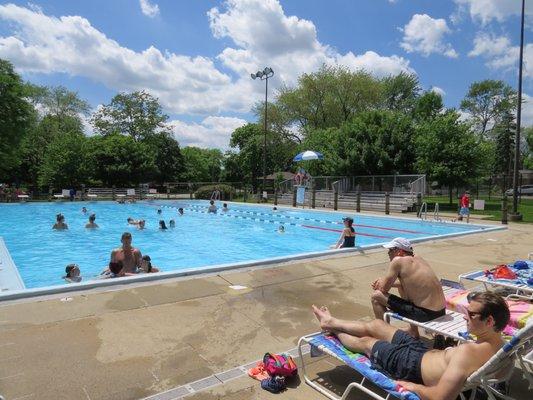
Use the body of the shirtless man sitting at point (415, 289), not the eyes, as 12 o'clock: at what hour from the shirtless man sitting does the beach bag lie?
The beach bag is roughly at 9 o'clock from the shirtless man sitting.

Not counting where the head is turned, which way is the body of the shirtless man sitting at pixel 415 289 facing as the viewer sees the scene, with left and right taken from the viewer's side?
facing away from the viewer and to the left of the viewer

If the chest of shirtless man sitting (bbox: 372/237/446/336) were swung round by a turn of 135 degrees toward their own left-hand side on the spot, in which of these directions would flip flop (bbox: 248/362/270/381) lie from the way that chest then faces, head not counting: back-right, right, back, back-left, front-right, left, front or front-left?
front-right

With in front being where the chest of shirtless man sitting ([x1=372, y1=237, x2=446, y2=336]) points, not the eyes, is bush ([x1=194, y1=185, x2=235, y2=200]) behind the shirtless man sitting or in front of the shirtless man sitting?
in front

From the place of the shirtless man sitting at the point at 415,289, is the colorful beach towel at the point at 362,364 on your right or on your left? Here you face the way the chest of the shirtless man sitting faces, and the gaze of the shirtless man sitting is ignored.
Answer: on your left

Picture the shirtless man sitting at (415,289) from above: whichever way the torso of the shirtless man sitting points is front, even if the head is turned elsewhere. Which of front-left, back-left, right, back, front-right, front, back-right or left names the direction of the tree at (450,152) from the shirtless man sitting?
front-right

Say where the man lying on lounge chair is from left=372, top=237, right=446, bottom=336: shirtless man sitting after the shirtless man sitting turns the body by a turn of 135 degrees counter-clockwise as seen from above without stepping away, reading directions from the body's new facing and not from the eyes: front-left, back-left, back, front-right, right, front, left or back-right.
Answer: front

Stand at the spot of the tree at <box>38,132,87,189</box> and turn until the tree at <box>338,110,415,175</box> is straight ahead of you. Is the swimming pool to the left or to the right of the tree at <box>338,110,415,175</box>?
right

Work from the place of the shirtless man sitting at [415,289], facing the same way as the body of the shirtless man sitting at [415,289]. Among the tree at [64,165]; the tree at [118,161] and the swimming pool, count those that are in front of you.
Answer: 3

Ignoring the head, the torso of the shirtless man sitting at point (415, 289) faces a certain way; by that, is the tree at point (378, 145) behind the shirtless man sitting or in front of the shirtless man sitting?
in front

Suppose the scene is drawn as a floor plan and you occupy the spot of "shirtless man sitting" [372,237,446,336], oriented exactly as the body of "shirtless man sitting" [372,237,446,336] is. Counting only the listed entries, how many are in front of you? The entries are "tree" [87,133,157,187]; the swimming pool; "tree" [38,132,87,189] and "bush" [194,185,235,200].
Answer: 4

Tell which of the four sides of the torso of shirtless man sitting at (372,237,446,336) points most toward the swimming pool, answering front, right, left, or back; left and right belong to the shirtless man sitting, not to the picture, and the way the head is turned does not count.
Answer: front

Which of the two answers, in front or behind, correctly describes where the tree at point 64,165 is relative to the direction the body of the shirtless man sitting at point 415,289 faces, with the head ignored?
in front
